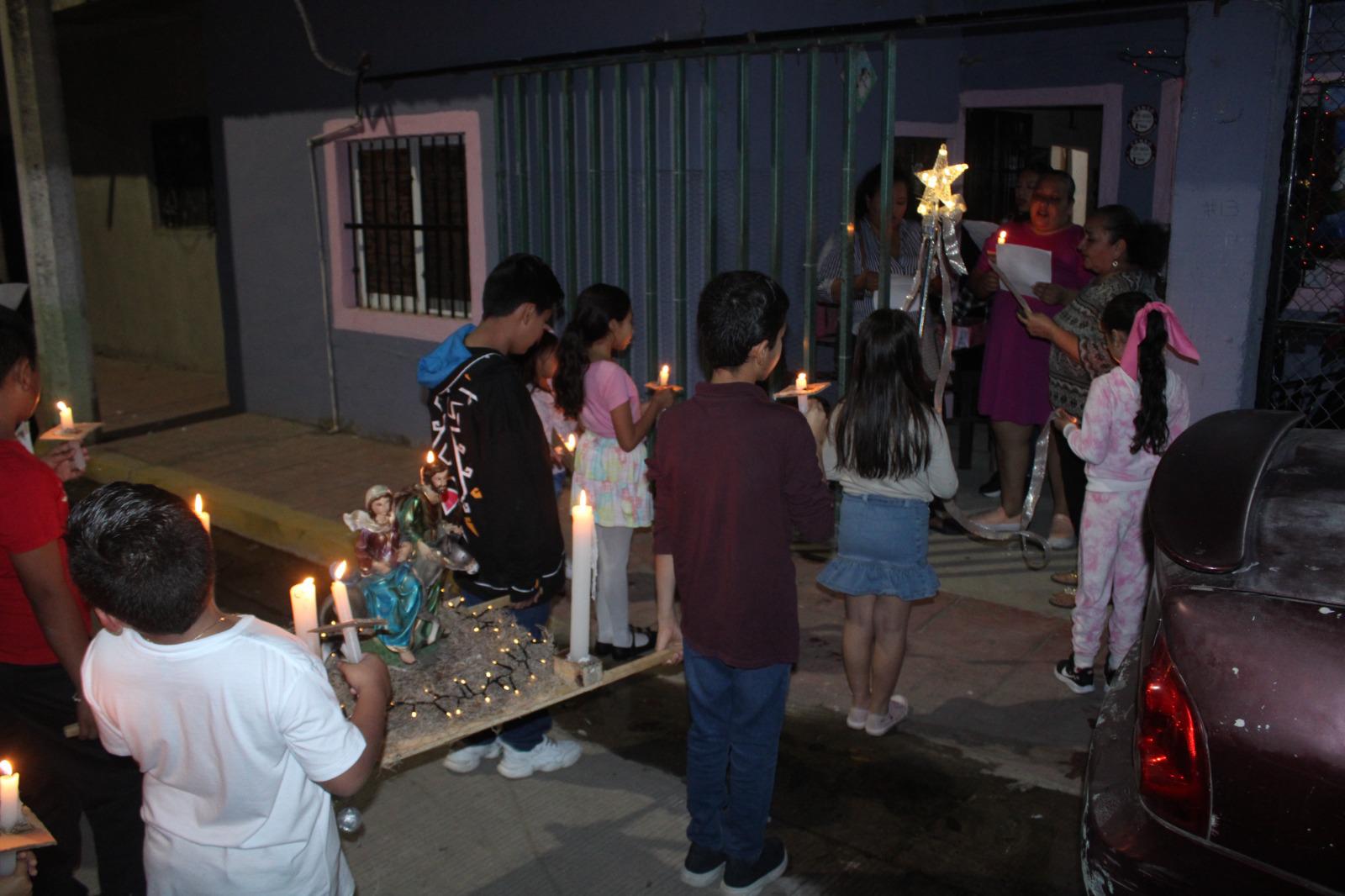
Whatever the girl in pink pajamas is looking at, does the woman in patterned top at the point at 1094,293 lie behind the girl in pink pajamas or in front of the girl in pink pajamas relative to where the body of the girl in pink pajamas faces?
in front

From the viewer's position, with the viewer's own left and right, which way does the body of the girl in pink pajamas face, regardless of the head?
facing away from the viewer and to the left of the viewer

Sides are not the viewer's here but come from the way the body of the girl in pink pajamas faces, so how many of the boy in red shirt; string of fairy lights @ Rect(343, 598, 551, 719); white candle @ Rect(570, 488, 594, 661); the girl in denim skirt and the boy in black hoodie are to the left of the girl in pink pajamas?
5

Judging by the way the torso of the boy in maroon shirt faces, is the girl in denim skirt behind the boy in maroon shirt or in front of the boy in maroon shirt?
in front

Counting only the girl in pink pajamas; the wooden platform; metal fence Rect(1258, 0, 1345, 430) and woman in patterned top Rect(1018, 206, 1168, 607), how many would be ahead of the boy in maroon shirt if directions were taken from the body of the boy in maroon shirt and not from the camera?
3

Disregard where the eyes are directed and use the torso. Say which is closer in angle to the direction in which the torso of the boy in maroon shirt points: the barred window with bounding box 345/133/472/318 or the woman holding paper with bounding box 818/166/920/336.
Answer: the woman holding paper

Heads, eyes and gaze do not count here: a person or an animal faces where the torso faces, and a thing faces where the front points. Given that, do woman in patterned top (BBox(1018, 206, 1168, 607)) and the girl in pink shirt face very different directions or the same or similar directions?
very different directions

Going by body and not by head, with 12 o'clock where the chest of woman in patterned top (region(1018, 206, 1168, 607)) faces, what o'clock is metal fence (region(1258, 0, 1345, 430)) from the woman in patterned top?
The metal fence is roughly at 6 o'clock from the woman in patterned top.

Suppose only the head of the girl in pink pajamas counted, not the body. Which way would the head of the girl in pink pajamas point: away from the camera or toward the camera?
away from the camera

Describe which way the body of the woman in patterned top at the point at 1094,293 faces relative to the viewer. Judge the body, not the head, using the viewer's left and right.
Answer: facing to the left of the viewer

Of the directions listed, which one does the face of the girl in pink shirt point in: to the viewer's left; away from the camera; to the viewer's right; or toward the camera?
to the viewer's right

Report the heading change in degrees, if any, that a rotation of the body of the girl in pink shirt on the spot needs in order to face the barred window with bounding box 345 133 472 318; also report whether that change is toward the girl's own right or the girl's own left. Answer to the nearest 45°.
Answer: approximately 90° to the girl's own left

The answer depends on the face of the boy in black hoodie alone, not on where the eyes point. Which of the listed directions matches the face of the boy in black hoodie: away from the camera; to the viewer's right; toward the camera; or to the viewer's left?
to the viewer's right

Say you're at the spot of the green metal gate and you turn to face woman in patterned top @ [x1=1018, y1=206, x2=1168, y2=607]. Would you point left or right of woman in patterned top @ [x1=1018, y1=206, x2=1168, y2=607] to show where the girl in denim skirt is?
right
